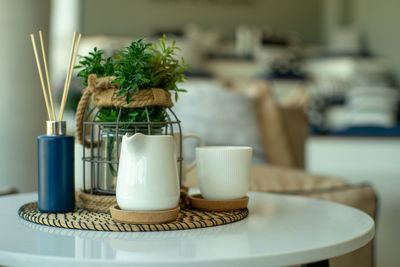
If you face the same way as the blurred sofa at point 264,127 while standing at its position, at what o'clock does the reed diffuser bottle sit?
The reed diffuser bottle is roughly at 2 o'clock from the blurred sofa.

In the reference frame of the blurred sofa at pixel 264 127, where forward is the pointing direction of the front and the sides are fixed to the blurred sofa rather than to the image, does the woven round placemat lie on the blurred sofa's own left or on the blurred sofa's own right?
on the blurred sofa's own right

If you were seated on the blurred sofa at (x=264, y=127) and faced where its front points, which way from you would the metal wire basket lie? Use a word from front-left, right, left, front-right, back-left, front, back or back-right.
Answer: front-right

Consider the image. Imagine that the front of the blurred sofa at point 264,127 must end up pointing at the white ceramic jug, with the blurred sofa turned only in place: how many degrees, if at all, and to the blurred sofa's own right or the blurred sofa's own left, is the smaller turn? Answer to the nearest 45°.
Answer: approximately 45° to the blurred sofa's own right

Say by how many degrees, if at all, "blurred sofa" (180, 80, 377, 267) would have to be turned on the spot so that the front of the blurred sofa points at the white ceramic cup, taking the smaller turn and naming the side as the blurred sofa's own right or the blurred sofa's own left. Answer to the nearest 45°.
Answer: approximately 45° to the blurred sofa's own right

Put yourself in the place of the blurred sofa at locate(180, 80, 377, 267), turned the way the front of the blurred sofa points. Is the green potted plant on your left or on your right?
on your right

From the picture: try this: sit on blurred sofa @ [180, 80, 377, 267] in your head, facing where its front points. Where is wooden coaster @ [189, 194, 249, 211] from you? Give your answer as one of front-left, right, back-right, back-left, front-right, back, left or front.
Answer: front-right

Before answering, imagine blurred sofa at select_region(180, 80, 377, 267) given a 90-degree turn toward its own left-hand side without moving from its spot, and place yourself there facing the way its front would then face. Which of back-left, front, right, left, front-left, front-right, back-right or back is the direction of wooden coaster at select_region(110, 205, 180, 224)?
back-right

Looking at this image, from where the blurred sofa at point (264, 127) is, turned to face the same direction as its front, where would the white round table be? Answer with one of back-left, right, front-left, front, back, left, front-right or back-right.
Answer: front-right

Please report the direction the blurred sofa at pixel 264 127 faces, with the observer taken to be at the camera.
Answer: facing the viewer and to the right of the viewer
